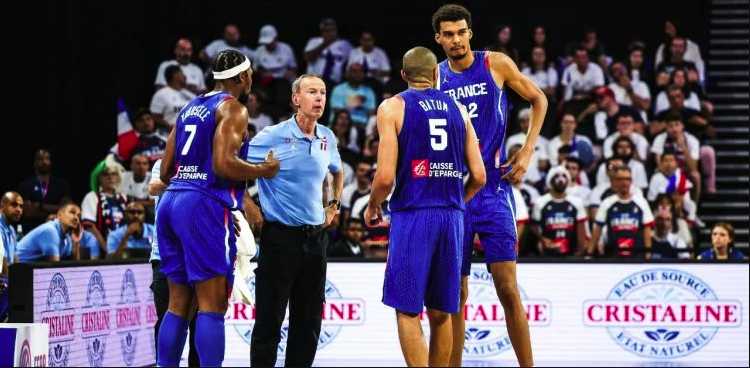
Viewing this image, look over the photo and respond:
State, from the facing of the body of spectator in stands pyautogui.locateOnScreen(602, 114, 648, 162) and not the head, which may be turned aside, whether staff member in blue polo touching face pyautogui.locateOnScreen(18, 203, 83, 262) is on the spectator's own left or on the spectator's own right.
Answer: on the spectator's own right

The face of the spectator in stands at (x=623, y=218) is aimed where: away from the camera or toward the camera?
toward the camera

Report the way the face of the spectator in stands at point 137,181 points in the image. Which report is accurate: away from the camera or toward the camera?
toward the camera

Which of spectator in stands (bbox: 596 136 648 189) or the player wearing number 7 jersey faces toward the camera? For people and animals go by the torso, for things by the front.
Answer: the spectator in stands

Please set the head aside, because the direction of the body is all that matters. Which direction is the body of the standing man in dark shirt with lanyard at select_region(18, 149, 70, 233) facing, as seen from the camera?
toward the camera

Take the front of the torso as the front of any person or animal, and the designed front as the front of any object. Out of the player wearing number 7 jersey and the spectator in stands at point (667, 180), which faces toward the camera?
the spectator in stands

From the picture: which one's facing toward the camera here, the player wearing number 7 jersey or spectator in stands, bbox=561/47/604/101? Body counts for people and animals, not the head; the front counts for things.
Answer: the spectator in stands

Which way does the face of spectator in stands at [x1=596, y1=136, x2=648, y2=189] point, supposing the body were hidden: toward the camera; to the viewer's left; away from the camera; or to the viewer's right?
toward the camera

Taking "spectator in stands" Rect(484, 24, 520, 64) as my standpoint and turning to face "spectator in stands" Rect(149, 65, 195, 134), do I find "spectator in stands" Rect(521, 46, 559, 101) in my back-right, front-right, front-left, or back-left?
back-left

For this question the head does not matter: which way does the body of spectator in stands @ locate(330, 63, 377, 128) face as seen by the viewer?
toward the camera

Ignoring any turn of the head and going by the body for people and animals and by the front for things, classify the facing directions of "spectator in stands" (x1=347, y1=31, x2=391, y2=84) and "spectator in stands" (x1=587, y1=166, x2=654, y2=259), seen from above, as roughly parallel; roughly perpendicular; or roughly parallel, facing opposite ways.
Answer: roughly parallel

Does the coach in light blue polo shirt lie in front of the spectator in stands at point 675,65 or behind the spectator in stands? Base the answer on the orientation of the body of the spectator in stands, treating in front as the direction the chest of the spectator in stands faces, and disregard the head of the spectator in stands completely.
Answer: in front

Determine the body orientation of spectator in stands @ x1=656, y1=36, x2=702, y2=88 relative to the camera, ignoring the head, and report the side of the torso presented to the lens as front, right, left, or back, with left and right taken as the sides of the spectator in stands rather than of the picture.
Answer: front

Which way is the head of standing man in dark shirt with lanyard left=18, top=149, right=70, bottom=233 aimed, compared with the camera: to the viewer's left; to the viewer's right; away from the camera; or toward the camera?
toward the camera

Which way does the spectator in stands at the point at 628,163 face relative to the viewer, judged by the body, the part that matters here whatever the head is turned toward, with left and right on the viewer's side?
facing the viewer

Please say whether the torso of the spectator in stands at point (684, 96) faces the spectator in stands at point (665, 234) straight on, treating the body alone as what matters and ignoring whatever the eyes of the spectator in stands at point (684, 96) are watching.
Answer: yes

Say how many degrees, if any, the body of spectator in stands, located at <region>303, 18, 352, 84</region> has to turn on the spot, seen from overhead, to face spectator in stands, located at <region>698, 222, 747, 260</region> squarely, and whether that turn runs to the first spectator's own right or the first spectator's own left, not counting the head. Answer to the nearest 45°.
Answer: approximately 45° to the first spectator's own left

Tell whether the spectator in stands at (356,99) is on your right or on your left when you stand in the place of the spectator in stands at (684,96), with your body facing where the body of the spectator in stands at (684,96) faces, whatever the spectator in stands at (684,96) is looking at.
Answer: on your right
